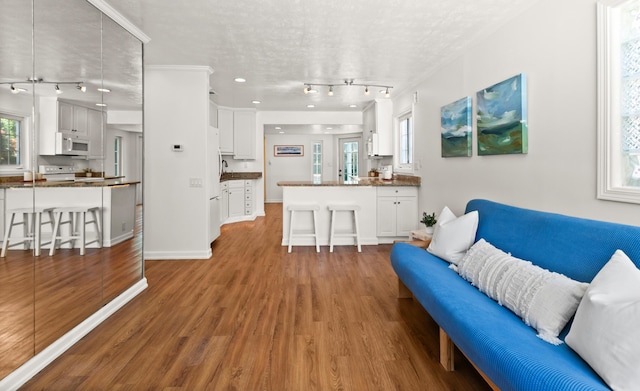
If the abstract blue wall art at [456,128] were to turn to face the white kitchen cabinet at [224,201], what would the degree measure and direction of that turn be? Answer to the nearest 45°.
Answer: approximately 90° to its right

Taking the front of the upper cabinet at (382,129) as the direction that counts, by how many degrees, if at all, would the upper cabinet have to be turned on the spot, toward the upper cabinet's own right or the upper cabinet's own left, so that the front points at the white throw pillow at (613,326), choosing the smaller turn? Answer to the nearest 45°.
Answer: approximately 90° to the upper cabinet's own left

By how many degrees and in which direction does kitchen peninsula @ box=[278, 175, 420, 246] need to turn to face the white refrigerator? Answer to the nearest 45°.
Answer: approximately 90° to its right

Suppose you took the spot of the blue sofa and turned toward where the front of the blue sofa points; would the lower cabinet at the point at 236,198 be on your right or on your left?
on your right

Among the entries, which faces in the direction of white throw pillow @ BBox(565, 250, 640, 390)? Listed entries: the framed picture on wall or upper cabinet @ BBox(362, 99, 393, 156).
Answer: the framed picture on wall

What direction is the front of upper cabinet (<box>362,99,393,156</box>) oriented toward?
to the viewer's left

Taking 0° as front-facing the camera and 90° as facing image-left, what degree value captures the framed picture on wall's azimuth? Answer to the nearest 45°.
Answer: approximately 0°

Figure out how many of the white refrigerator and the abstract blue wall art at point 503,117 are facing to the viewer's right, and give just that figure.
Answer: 1
